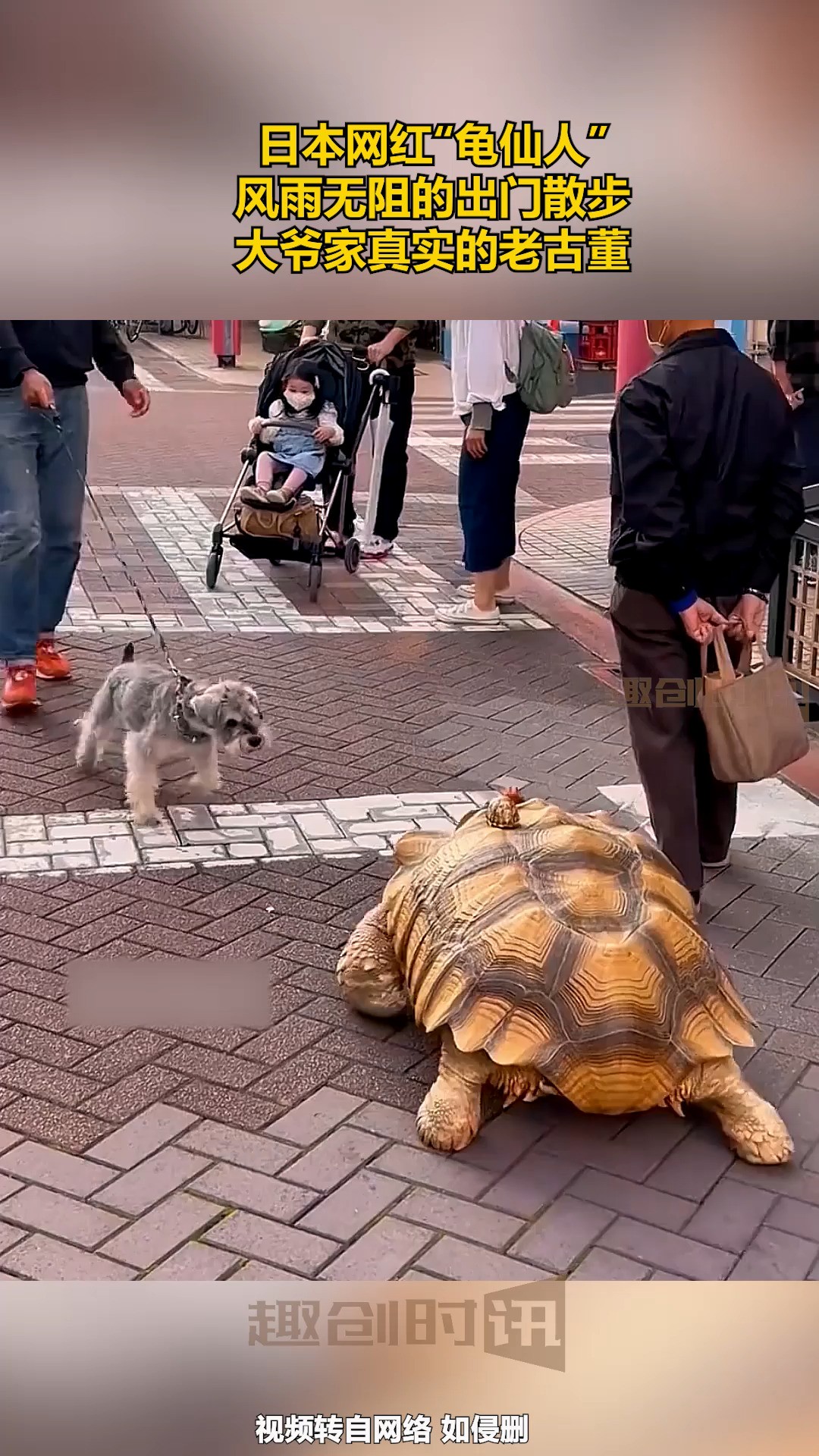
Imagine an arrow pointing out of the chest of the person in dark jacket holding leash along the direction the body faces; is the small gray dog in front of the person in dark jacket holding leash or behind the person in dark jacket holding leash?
in front

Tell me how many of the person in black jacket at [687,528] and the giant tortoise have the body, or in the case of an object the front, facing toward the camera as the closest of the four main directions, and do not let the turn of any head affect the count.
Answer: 0

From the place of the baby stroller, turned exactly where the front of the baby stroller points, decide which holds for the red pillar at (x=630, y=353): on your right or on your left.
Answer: on your left

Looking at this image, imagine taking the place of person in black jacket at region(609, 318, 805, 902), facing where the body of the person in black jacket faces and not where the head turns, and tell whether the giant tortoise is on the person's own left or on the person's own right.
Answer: on the person's own left

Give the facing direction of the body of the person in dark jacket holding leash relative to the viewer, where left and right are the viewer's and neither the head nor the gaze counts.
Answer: facing the viewer

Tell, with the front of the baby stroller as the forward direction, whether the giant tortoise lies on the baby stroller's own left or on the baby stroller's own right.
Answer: on the baby stroller's own left

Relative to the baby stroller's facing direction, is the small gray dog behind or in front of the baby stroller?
in front

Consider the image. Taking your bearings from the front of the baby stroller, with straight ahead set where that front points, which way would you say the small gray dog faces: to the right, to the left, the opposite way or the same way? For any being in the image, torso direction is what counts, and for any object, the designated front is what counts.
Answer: to the left

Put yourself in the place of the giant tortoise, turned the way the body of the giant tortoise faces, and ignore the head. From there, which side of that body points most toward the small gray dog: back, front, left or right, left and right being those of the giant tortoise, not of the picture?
front

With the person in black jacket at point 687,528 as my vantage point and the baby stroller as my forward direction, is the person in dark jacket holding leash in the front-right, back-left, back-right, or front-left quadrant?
front-left

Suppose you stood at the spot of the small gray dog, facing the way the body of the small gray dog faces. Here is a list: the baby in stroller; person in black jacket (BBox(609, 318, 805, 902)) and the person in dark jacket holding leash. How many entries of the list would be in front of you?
1

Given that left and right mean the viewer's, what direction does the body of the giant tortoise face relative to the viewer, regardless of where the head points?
facing away from the viewer and to the left of the viewer

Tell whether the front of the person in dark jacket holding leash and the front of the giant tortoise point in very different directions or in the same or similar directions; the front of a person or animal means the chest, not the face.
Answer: very different directions

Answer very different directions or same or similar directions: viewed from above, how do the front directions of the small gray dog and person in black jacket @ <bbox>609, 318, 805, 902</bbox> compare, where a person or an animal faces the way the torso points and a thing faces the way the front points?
very different directions

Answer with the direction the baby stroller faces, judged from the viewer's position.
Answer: facing the viewer and to the left of the viewer
